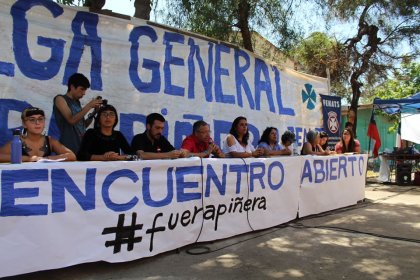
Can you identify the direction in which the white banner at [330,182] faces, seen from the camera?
facing the viewer and to the right of the viewer

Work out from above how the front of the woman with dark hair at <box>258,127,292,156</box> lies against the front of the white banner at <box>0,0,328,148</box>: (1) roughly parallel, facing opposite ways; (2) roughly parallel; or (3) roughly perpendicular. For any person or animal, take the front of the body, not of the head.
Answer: roughly parallel

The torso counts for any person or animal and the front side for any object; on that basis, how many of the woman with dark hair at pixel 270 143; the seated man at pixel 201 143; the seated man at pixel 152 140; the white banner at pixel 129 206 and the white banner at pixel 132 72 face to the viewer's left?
0

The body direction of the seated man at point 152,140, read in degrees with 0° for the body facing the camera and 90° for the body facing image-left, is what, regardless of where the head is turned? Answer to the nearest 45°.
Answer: approximately 315°

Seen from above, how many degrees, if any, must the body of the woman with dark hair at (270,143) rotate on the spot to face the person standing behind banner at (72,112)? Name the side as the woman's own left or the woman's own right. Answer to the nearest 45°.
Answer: approximately 90° to the woman's own right

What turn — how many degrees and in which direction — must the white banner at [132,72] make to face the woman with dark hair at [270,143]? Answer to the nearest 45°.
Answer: approximately 45° to its left

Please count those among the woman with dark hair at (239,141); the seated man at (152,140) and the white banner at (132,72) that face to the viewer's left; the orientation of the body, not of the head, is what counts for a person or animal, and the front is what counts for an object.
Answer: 0

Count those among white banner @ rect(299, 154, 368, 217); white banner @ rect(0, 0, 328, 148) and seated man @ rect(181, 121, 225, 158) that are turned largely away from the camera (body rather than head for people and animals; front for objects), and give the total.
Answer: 0

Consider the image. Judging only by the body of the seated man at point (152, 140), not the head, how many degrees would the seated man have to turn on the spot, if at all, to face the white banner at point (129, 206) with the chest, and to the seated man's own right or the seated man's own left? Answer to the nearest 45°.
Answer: approximately 45° to the seated man's own right

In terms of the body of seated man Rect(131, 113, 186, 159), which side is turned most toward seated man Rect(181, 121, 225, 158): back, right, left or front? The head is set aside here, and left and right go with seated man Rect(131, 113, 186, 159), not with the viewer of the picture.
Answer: left

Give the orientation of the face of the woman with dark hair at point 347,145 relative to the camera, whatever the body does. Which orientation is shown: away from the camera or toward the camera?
toward the camera

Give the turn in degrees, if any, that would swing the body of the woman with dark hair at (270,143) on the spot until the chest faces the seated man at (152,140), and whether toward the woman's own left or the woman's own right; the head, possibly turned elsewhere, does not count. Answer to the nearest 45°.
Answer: approximately 90° to the woman's own right

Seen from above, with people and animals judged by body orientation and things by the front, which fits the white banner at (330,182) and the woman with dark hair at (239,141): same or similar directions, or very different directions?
same or similar directions

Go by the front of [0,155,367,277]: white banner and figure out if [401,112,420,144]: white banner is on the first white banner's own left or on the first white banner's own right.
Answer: on the first white banner's own left

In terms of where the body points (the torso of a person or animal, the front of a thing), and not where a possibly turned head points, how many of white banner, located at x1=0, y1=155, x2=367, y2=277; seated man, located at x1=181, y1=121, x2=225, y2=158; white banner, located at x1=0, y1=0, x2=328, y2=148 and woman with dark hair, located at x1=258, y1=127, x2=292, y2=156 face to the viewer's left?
0

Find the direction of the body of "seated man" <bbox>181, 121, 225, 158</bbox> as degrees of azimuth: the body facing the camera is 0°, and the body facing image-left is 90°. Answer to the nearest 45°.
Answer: approximately 315°

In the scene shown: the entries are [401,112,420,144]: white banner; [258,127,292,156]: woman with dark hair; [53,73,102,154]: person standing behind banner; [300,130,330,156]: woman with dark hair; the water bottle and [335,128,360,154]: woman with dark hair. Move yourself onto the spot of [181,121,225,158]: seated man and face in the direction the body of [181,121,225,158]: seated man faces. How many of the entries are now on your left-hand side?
4

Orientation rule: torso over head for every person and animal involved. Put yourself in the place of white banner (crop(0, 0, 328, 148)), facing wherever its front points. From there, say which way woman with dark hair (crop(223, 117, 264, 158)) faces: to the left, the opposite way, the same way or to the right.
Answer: the same way

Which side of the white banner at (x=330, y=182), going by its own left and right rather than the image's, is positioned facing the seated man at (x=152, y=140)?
right

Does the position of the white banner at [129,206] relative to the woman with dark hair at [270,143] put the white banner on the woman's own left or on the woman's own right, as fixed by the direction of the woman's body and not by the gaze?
on the woman's own right

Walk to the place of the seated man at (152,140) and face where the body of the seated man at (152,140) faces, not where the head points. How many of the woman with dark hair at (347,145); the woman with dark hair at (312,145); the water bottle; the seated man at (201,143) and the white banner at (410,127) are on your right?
1
